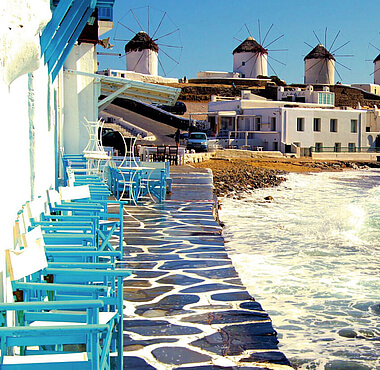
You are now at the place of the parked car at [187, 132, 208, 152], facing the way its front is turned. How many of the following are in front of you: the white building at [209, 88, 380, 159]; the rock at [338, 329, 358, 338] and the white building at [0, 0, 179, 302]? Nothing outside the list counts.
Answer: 2

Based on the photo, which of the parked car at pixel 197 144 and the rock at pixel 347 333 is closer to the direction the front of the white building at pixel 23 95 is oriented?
the rock

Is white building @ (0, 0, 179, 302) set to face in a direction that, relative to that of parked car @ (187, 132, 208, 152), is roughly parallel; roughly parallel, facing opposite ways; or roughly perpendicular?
roughly perpendicular

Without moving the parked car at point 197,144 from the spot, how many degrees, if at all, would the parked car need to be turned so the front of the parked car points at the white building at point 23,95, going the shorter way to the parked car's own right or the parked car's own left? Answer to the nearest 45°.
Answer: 0° — it already faces it

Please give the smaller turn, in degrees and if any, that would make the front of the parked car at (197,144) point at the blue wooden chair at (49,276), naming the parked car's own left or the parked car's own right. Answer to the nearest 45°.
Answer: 0° — it already faces it

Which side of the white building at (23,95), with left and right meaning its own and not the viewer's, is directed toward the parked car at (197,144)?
left

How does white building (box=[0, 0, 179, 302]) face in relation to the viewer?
to the viewer's right
